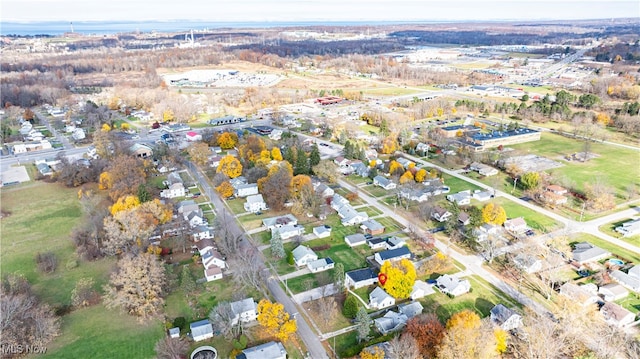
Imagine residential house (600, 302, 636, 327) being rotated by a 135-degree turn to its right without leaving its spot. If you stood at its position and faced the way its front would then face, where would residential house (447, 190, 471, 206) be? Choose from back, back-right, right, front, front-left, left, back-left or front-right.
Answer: front-left

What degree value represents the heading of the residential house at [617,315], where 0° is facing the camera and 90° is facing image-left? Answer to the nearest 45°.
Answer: approximately 45°

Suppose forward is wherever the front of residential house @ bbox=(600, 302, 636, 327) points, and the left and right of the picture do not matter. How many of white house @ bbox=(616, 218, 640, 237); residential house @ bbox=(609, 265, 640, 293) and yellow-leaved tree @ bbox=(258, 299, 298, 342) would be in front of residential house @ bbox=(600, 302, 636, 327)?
1

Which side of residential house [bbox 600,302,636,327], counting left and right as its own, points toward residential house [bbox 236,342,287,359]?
front

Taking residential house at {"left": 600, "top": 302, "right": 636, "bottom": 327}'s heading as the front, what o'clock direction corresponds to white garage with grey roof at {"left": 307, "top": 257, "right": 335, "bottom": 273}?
The white garage with grey roof is roughly at 1 o'clock from the residential house.

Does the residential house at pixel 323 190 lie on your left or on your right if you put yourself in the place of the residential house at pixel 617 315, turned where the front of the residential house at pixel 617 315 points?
on your right

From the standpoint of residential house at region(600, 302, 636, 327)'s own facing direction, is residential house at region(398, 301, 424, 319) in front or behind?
in front

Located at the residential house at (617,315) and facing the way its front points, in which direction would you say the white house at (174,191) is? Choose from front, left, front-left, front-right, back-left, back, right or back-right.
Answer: front-right

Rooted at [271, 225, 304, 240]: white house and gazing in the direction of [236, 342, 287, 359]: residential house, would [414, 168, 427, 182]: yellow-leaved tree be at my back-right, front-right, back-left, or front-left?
back-left

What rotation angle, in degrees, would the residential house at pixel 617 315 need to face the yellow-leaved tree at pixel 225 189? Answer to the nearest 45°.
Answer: approximately 45° to its right

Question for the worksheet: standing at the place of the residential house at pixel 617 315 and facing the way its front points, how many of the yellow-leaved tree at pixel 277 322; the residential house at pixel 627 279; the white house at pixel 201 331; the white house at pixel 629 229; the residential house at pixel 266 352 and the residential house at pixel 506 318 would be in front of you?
4
